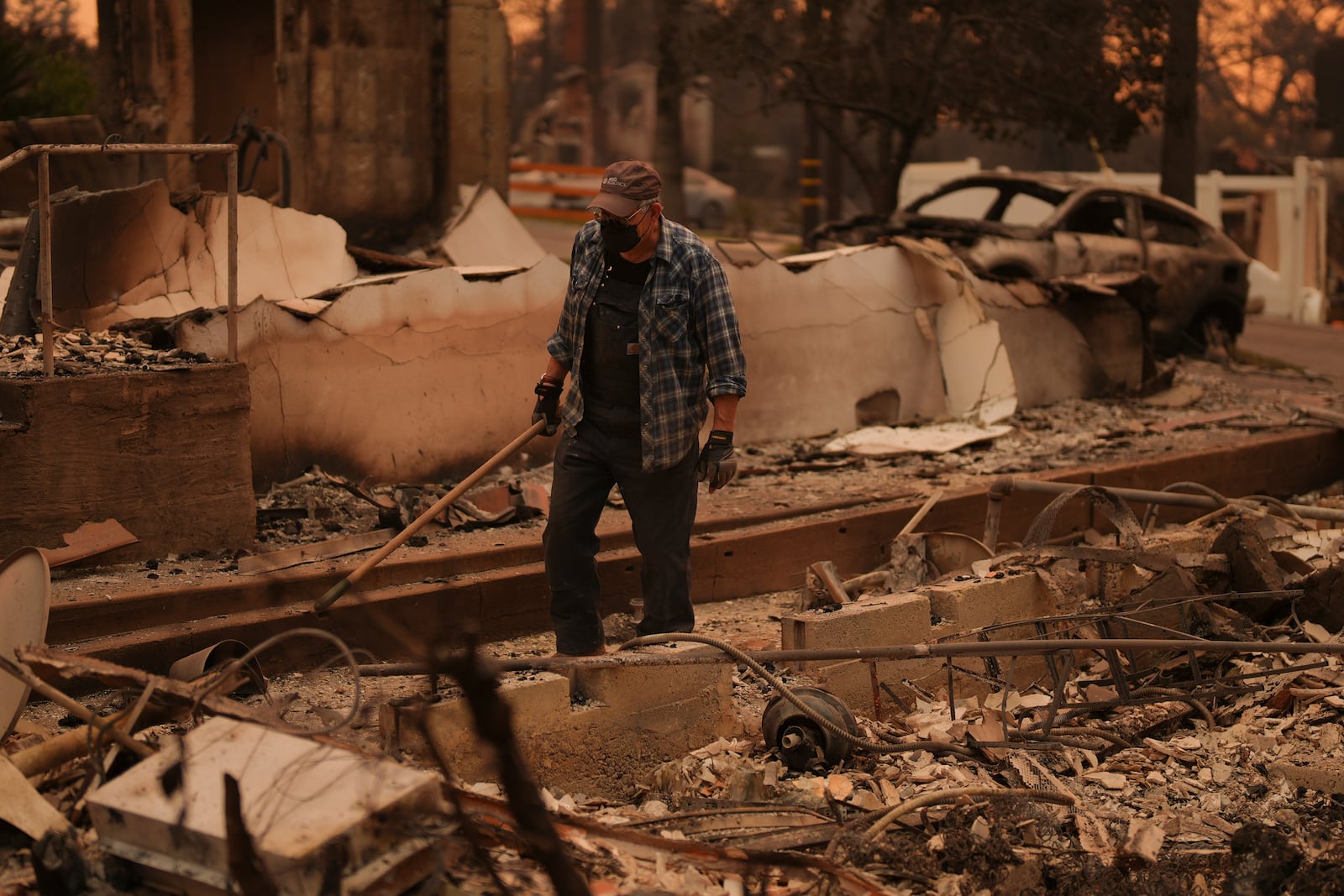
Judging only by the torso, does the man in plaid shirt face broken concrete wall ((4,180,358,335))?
no

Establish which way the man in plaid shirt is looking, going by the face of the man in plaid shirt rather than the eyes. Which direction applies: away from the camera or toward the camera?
toward the camera

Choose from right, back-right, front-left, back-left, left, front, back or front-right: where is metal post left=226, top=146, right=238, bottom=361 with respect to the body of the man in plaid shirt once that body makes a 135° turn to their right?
front-left

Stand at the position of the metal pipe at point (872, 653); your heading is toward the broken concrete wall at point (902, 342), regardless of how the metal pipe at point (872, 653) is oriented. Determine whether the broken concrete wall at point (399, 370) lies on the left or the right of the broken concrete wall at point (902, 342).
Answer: left

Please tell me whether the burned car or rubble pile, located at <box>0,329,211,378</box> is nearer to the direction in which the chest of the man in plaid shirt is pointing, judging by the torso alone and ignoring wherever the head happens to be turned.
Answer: the rubble pile

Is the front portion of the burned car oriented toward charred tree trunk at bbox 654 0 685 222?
no

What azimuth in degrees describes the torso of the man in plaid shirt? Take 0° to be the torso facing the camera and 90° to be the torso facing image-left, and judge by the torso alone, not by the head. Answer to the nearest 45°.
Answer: approximately 45°

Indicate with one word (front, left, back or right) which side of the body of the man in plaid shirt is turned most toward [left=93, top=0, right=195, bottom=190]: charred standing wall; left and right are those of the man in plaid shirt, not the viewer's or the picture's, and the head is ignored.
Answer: right

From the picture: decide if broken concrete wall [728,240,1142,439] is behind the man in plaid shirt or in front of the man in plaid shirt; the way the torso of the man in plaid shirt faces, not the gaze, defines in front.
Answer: behind
